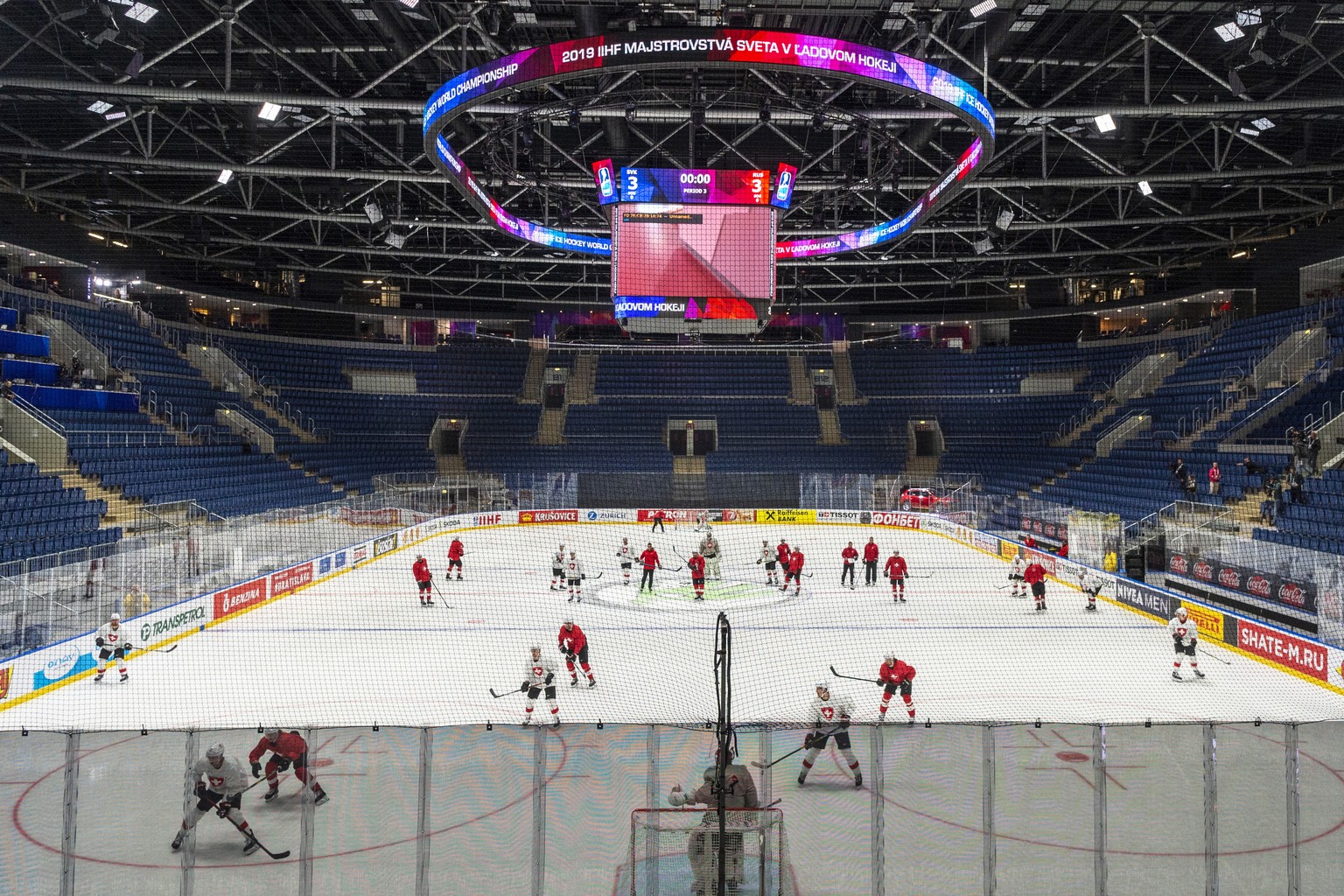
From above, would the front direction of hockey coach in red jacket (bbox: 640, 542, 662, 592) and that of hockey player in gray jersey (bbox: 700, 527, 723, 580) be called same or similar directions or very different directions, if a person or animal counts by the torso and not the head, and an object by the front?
same or similar directions

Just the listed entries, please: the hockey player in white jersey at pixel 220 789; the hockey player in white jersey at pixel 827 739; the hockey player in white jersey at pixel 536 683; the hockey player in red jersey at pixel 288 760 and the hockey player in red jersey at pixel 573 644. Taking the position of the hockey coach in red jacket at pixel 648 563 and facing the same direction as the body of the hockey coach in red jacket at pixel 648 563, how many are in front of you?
5

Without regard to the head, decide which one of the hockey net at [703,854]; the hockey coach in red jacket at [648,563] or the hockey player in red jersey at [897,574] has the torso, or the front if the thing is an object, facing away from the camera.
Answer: the hockey net

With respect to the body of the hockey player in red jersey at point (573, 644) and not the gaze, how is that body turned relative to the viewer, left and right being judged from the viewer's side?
facing the viewer and to the left of the viewer

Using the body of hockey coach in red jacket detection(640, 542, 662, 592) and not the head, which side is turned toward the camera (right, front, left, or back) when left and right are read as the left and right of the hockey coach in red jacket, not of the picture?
front

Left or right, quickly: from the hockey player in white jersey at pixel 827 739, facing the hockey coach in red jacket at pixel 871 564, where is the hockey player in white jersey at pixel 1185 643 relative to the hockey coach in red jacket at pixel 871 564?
right

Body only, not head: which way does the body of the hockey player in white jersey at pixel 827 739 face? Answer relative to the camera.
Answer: toward the camera

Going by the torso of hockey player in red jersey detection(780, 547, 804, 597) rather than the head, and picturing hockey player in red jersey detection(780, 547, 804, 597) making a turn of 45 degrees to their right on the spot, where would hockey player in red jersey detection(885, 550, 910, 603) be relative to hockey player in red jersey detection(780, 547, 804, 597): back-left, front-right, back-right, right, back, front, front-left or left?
back

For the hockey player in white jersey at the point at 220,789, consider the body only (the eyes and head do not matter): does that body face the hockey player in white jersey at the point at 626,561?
no

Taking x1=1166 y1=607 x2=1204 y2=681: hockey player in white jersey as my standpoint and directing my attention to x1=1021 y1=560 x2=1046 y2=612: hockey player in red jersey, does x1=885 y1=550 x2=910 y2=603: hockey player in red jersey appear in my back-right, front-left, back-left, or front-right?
front-left

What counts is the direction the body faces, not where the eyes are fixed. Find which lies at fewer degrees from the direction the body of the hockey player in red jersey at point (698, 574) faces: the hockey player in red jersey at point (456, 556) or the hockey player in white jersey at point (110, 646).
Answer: the hockey player in white jersey

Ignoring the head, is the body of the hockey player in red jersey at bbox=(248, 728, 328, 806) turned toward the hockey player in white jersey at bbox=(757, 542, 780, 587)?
no

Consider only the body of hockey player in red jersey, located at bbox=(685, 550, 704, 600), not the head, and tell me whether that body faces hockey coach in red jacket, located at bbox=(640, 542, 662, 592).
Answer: no

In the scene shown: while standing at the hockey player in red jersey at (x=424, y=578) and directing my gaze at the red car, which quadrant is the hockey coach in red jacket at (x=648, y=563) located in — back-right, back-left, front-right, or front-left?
front-right

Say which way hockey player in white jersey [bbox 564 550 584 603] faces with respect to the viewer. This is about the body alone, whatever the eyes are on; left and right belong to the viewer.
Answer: facing the viewer

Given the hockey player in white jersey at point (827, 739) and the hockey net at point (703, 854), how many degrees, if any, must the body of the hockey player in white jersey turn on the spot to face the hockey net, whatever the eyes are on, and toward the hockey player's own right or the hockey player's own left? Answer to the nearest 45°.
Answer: approximately 45° to the hockey player's own right

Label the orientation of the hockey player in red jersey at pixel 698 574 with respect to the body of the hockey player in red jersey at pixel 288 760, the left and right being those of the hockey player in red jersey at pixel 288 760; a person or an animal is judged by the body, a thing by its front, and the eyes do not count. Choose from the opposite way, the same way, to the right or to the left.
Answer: the same way

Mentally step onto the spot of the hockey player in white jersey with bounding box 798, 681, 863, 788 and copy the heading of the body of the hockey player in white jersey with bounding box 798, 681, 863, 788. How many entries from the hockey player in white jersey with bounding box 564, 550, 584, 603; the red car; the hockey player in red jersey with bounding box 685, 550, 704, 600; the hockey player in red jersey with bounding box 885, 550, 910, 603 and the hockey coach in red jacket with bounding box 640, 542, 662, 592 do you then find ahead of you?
0
